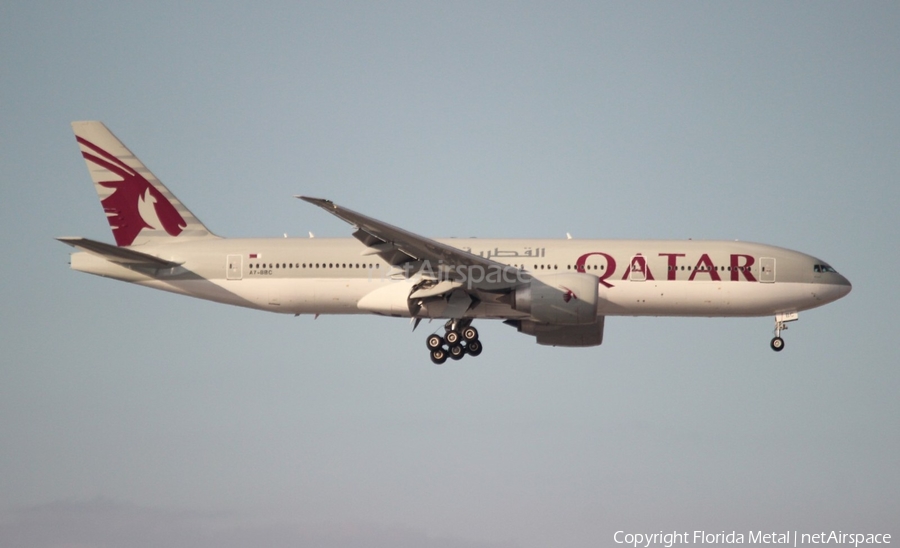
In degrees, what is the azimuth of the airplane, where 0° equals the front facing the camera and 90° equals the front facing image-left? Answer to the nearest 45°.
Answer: approximately 270°
